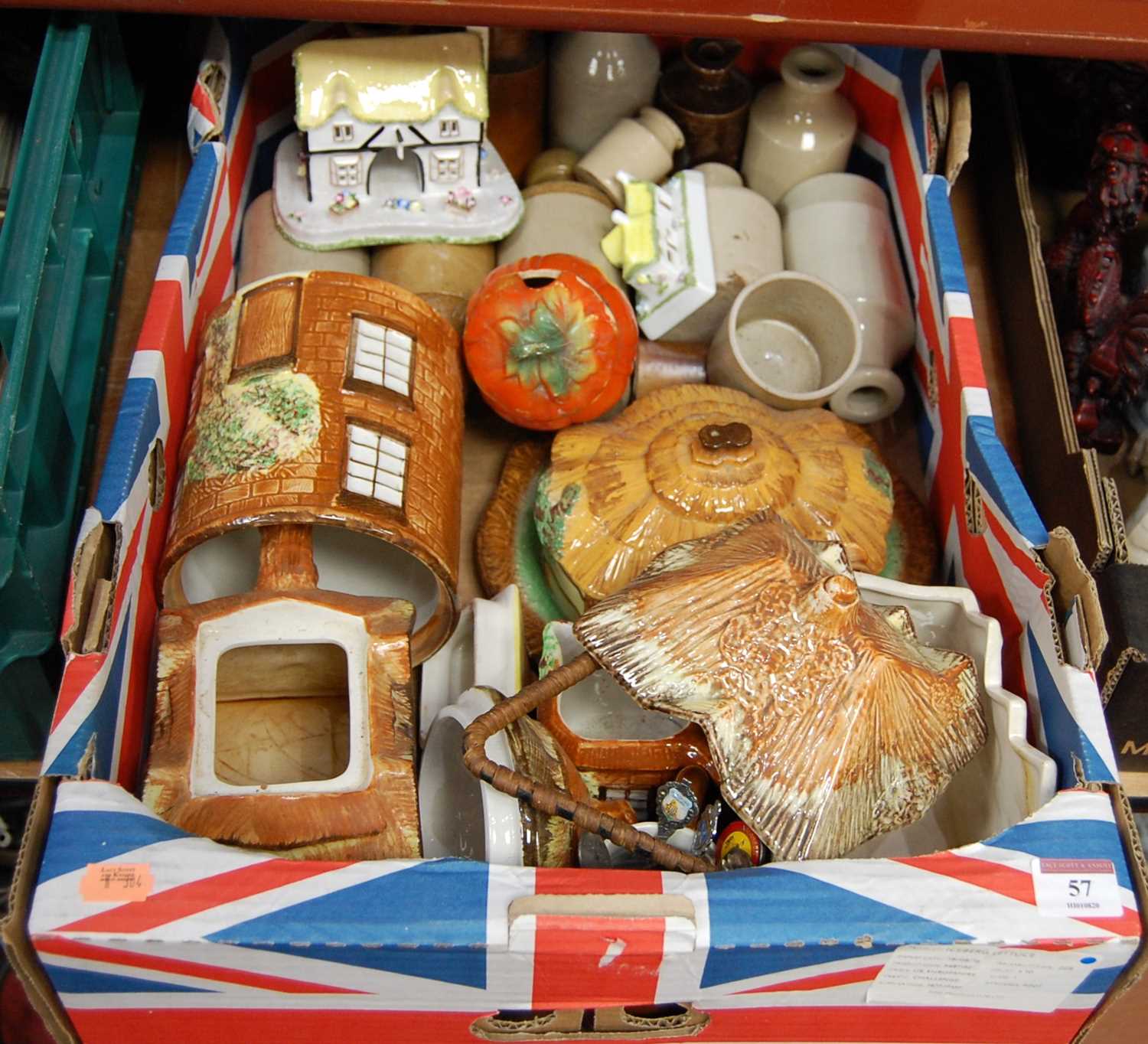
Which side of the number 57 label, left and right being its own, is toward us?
front

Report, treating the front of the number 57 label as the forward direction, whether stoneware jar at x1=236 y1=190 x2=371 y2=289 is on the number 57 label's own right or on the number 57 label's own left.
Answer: on the number 57 label's own right

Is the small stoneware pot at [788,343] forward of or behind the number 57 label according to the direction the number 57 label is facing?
behind

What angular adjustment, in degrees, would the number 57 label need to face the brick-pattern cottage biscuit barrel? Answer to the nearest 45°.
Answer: approximately 90° to its right
